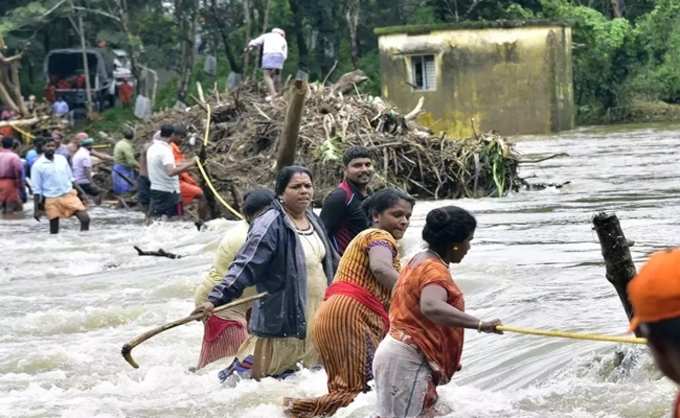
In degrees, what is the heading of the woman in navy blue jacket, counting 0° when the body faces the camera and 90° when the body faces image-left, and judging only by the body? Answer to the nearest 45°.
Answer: approximately 315°

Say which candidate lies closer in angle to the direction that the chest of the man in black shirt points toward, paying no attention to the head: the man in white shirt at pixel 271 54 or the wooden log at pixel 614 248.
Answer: the wooden log

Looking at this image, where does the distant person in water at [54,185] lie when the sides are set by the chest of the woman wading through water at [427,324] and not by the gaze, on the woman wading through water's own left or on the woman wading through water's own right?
on the woman wading through water's own left

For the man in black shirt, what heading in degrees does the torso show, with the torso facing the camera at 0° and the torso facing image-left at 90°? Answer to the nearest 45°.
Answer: approximately 315°
